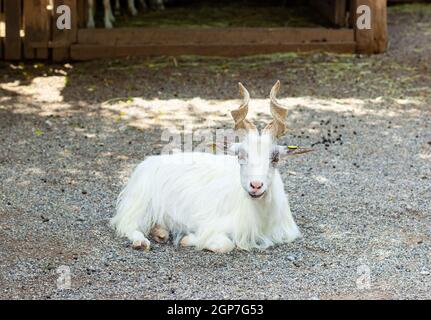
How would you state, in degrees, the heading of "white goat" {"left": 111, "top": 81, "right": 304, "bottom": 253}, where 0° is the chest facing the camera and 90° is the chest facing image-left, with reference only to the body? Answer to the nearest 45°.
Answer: approximately 315°

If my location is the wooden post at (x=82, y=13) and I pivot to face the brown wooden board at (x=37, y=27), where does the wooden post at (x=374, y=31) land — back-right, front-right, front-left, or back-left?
back-left

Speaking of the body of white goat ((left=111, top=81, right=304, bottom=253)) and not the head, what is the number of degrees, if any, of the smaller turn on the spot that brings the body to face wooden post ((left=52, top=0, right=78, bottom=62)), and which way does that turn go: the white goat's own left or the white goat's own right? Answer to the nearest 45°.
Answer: approximately 135° to the white goat's own left

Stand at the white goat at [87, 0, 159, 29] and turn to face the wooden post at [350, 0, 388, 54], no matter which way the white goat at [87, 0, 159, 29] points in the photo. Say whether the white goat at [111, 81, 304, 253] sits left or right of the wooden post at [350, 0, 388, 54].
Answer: right

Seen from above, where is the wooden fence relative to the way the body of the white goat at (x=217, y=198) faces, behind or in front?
behind

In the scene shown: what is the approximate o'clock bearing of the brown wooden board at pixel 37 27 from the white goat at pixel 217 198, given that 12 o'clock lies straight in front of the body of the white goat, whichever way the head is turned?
The brown wooden board is roughly at 7 o'clock from the white goat.
